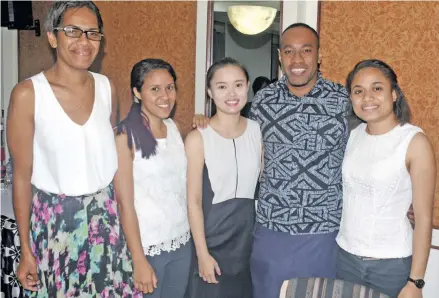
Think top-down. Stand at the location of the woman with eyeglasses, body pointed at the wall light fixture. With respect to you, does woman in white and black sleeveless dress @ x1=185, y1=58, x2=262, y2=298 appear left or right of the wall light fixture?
right

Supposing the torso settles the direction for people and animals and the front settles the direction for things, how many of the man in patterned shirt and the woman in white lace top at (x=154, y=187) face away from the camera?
0

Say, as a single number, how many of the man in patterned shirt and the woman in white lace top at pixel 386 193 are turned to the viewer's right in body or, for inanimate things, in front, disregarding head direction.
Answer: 0

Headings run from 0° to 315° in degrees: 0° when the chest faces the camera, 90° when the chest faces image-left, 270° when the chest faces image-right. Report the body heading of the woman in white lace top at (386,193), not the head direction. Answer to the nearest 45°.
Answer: approximately 45°

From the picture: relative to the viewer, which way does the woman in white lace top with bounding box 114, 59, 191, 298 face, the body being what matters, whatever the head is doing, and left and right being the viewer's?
facing the viewer and to the right of the viewer

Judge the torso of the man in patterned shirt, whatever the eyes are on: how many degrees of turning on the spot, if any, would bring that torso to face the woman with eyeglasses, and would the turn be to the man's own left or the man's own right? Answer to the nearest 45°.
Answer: approximately 45° to the man's own right

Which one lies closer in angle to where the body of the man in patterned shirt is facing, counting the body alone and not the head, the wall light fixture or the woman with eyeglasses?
the woman with eyeglasses

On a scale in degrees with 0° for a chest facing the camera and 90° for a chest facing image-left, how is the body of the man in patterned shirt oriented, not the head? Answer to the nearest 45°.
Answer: approximately 0°
